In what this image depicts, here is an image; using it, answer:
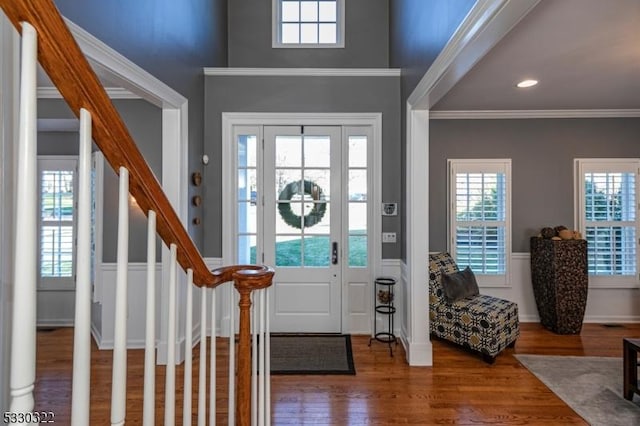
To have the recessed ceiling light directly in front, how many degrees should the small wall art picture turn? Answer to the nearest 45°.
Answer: approximately 90° to its left

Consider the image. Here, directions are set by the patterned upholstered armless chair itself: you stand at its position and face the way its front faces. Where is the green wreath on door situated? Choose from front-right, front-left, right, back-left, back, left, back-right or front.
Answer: back-right

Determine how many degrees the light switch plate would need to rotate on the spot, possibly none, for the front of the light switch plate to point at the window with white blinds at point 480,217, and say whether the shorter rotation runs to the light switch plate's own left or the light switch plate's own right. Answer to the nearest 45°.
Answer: approximately 135° to the light switch plate's own left

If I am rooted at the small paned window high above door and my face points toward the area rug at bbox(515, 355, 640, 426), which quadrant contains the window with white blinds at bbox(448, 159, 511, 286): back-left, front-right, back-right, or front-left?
front-left

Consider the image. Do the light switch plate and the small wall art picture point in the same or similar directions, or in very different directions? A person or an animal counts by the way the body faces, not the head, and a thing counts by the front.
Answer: same or similar directions

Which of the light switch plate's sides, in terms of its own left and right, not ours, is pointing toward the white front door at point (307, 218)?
right

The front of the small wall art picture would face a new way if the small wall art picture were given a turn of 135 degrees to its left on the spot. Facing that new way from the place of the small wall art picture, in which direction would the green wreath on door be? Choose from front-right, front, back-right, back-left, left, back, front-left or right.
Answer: back-left

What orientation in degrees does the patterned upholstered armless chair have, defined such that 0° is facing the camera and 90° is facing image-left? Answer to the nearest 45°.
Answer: approximately 315°

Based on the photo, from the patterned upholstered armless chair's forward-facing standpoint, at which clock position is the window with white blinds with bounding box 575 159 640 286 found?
The window with white blinds is roughly at 9 o'clock from the patterned upholstered armless chair.

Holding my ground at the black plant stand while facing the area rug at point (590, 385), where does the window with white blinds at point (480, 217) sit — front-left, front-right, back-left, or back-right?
front-left

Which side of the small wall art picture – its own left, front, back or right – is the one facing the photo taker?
front

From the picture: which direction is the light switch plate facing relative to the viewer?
toward the camera

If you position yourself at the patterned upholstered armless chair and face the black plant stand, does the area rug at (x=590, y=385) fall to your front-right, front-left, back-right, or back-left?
back-left

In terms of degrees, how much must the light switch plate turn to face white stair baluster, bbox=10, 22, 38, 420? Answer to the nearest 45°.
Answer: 0° — it already faces it

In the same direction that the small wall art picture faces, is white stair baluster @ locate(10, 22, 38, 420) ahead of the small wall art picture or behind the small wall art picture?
ahead

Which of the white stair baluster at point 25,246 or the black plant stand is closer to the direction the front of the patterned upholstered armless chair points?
the white stair baluster
